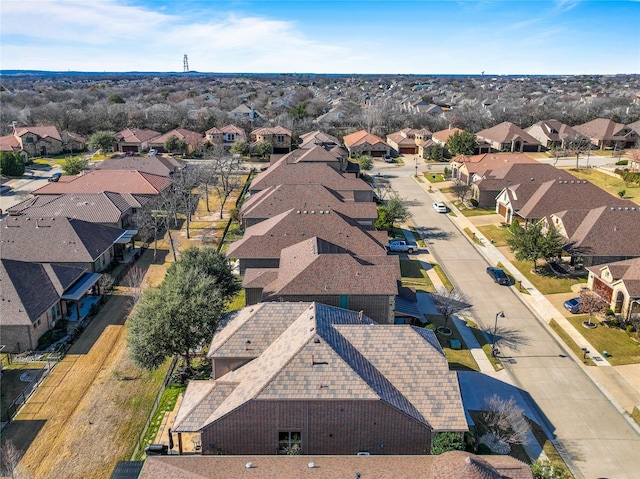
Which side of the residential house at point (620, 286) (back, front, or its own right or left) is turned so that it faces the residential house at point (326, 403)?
front

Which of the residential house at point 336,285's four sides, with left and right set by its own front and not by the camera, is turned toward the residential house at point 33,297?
back

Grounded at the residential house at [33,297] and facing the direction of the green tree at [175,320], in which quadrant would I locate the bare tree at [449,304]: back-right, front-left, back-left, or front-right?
front-left

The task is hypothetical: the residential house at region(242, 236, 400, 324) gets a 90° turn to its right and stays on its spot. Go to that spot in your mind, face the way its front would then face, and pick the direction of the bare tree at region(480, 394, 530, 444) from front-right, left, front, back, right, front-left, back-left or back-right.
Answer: front-left

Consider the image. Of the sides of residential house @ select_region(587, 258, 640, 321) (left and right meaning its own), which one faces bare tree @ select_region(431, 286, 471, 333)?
front

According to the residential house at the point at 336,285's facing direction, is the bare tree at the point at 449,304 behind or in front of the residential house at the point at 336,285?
in front

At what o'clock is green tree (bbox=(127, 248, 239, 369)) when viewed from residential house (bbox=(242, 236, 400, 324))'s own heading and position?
The green tree is roughly at 5 o'clock from the residential house.

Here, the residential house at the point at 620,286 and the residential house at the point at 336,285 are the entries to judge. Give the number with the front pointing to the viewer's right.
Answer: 1

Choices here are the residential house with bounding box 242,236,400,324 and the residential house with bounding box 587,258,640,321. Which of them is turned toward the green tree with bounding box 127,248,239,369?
the residential house with bounding box 587,258,640,321

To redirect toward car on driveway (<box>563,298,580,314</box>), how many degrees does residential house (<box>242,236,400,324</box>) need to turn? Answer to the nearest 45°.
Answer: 0° — it already faces it

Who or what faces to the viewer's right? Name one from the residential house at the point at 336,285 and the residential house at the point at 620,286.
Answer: the residential house at the point at 336,285

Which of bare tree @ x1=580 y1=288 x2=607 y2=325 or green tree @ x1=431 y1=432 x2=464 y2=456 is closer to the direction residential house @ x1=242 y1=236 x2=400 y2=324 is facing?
the bare tree

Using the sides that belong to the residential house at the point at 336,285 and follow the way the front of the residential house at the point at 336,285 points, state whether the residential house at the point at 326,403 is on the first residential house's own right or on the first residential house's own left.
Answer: on the first residential house's own right

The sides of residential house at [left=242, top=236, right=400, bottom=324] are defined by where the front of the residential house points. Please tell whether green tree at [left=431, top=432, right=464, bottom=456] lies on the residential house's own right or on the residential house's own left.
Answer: on the residential house's own right

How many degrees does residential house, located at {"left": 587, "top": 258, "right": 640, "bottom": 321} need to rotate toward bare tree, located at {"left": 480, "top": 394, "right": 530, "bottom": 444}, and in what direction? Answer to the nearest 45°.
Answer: approximately 45° to its left

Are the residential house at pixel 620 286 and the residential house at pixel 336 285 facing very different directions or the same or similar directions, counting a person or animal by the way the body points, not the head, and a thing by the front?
very different directions

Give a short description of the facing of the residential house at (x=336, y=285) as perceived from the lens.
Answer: facing to the right of the viewer

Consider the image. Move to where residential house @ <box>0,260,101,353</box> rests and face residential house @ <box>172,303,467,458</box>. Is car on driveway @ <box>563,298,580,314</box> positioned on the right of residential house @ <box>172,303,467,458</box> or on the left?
left

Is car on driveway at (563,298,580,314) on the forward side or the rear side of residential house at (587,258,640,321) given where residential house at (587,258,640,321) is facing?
on the forward side

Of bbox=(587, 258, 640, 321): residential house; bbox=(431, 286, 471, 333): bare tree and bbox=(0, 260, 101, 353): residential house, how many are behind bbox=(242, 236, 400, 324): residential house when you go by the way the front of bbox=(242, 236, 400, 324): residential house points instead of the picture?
1
